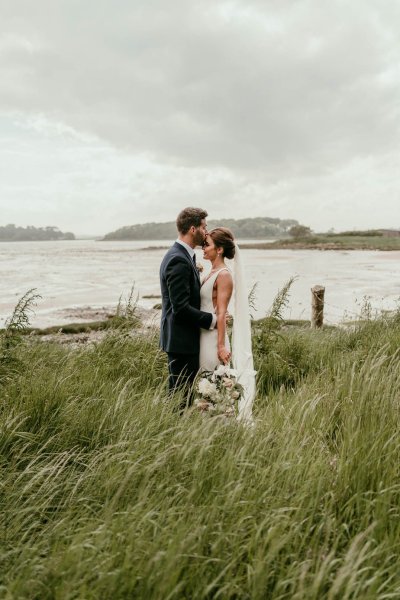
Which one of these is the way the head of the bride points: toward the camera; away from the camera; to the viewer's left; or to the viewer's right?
to the viewer's left

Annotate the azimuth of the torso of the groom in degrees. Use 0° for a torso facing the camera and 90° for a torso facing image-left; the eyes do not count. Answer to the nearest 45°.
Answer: approximately 270°

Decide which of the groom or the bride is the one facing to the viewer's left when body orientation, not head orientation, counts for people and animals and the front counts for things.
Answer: the bride

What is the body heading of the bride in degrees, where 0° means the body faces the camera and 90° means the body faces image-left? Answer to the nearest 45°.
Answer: approximately 90°

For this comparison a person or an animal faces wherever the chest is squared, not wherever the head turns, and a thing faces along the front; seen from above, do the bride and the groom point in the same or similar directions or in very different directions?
very different directions

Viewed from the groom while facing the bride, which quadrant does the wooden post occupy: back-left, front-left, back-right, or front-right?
front-left

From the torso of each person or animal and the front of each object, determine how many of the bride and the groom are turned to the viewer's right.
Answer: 1

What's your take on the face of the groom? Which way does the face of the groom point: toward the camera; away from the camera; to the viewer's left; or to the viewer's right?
to the viewer's right

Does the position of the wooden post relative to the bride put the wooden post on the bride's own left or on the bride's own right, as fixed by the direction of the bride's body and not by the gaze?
on the bride's own right

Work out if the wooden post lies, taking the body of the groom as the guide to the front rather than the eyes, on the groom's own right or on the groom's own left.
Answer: on the groom's own left
